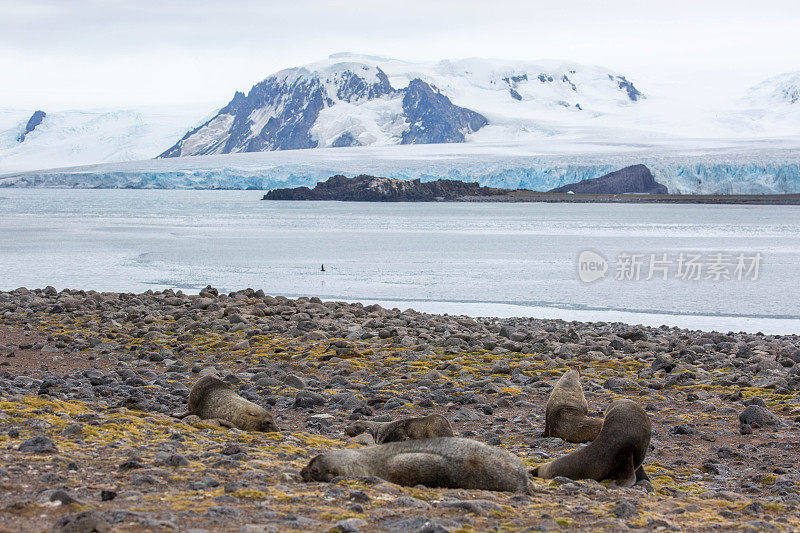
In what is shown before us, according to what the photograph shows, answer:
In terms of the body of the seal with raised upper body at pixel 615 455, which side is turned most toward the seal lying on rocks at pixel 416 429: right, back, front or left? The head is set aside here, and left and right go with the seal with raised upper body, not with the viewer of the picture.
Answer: back

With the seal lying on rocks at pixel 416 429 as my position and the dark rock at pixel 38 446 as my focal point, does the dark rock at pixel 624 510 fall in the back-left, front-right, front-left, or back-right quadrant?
back-left

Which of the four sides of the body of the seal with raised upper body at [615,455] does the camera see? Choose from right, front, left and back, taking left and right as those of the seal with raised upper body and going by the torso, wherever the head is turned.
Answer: right

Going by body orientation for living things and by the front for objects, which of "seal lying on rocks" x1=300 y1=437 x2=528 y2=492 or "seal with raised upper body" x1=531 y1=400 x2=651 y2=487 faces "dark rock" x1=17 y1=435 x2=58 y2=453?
the seal lying on rocks

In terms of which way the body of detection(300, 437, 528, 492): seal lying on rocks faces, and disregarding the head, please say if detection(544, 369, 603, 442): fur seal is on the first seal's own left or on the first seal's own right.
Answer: on the first seal's own right

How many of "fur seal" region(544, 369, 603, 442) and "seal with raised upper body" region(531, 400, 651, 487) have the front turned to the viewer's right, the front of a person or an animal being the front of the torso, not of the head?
1

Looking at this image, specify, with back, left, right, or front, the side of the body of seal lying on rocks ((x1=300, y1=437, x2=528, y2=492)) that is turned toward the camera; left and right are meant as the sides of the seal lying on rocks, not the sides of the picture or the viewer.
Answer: left

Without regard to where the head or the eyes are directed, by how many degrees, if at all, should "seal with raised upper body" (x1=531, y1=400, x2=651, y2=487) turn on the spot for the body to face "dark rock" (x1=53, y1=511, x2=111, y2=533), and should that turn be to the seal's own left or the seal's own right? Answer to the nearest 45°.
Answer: approximately 135° to the seal's own right

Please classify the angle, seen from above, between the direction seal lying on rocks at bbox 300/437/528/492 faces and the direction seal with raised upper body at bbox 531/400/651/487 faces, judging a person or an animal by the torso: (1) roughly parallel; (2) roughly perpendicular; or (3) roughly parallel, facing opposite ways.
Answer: roughly parallel, facing opposite ways

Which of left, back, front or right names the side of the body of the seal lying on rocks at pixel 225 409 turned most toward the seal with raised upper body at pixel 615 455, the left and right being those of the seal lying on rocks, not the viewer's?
front
